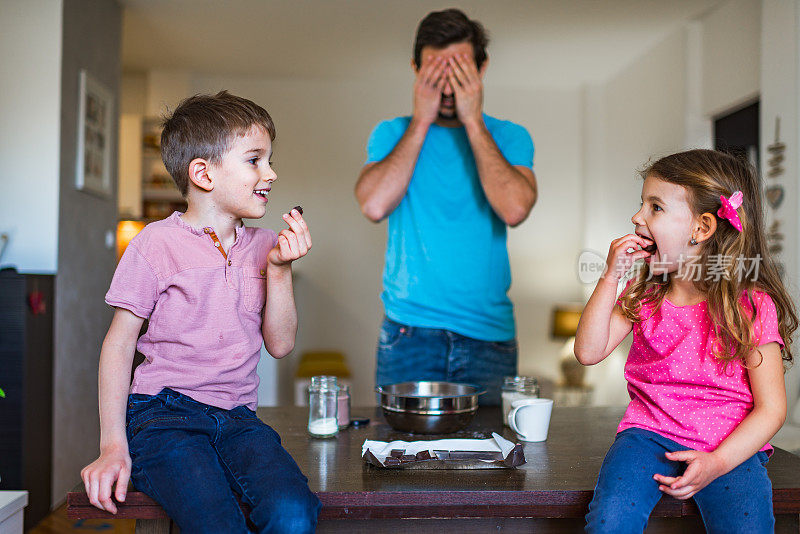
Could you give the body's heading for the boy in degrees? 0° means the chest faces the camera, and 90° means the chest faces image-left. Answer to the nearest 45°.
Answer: approximately 315°

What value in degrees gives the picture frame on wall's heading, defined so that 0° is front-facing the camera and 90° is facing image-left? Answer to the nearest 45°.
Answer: approximately 315°

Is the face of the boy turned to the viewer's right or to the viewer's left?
to the viewer's right

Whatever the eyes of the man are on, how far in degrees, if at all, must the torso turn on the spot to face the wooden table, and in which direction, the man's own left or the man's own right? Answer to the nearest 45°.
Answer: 0° — they already face it

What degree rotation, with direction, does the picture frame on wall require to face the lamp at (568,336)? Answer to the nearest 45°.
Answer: approximately 45° to its left

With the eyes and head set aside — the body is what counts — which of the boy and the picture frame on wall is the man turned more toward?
the boy

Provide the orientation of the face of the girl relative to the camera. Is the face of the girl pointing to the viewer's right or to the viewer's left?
to the viewer's left

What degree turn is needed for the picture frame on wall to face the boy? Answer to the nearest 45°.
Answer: approximately 45° to its right

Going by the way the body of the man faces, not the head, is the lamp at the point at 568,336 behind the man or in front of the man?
behind
